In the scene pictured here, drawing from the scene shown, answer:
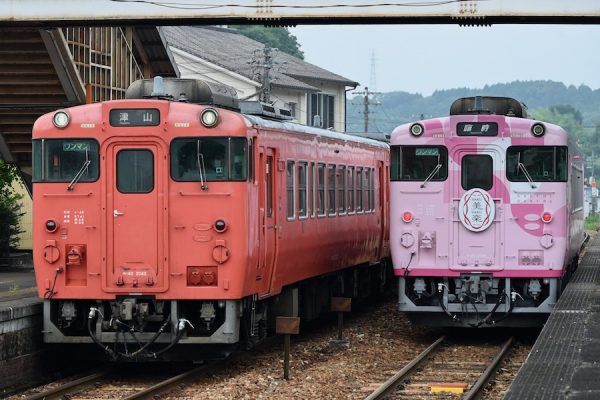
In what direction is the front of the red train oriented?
toward the camera

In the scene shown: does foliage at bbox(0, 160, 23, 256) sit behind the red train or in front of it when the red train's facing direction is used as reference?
behind

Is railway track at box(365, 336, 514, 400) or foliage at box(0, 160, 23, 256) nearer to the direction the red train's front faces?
the railway track
